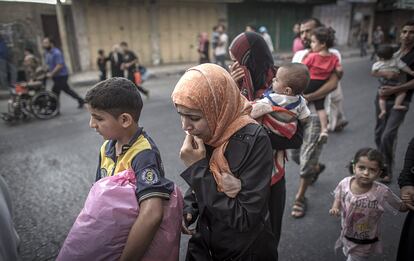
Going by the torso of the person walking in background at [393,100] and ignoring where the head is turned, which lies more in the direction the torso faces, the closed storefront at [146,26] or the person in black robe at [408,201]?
the person in black robe

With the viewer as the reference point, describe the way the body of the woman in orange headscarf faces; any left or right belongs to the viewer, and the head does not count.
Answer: facing the viewer and to the left of the viewer

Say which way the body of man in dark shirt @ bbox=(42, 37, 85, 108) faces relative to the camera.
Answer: to the viewer's left

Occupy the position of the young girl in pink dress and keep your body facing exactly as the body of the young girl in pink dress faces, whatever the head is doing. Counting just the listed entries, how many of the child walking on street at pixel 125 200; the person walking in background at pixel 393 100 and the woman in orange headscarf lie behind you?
1

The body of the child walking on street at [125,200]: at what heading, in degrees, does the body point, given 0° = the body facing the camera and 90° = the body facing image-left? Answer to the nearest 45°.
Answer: approximately 45°

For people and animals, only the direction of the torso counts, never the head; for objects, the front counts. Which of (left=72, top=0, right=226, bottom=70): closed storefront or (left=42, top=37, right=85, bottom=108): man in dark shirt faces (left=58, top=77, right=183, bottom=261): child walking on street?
the closed storefront

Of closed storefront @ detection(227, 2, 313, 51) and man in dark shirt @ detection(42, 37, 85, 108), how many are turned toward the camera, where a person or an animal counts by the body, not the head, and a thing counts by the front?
1

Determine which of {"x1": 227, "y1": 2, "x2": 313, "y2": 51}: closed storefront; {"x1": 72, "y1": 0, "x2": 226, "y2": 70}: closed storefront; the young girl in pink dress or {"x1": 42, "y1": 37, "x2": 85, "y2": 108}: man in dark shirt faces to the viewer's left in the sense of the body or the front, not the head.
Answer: the man in dark shirt

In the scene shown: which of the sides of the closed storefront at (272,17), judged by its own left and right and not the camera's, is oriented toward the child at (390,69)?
front

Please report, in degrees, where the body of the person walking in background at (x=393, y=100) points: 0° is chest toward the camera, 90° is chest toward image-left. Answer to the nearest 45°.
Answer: approximately 45°
